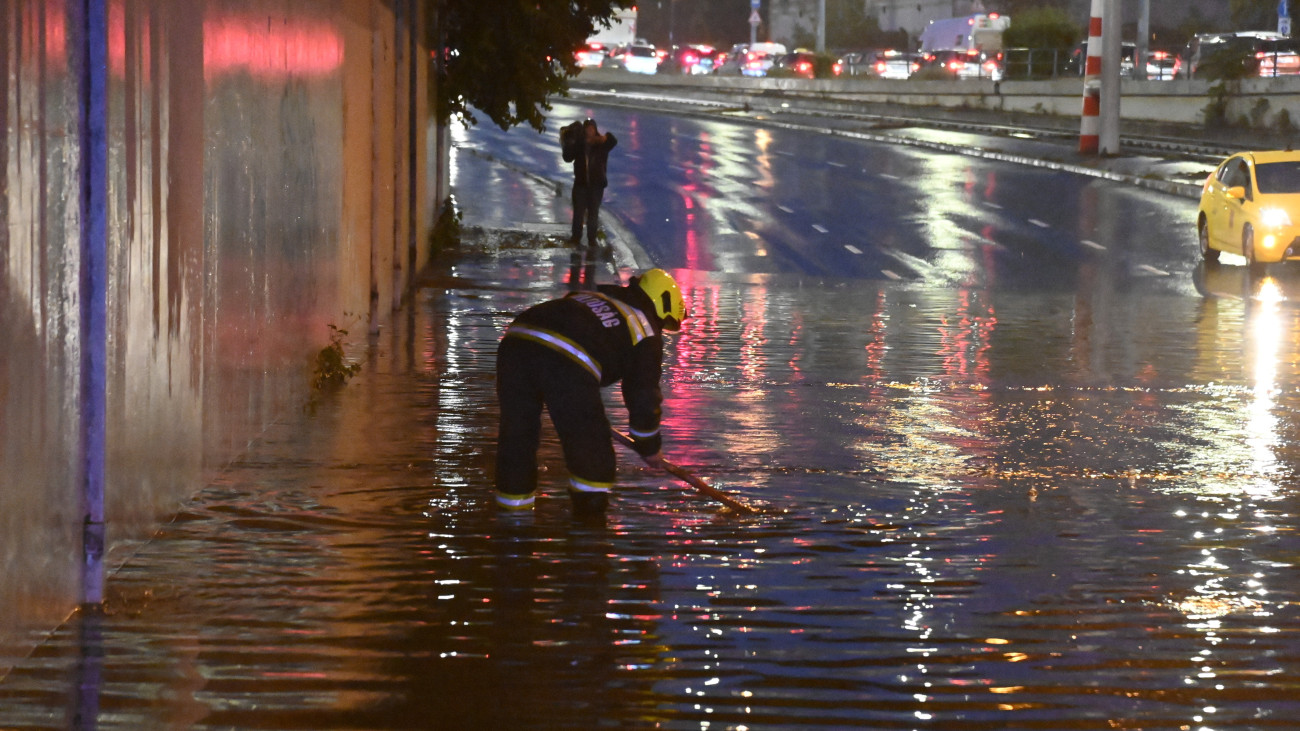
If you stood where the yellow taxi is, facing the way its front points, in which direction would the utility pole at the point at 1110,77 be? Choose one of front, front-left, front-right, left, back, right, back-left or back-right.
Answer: back-left

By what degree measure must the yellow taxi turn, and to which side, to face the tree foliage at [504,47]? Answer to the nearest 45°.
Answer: approximately 135° to its right

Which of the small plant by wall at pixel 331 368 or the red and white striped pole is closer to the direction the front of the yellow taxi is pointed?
the small plant by wall

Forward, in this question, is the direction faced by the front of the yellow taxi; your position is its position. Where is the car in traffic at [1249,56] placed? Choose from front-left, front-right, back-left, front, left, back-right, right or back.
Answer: back-left

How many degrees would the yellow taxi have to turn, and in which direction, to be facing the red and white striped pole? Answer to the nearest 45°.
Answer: approximately 135° to its left

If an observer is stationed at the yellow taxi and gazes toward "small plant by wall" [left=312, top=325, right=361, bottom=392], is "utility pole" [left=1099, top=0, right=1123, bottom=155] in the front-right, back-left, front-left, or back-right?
back-right

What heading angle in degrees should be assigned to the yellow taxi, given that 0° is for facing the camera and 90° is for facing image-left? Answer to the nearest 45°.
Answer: approximately 315°

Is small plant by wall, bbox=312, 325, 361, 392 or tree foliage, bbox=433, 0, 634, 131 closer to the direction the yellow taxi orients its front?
the small plant by wall

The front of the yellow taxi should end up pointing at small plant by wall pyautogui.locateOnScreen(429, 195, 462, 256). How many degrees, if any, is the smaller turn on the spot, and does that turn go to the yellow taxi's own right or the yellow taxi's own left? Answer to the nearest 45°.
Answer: approximately 135° to the yellow taxi's own right

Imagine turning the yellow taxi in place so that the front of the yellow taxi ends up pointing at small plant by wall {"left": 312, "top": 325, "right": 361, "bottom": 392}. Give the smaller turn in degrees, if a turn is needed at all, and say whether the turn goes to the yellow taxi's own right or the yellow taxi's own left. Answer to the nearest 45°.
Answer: approximately 90° to the yellow taxi's own right

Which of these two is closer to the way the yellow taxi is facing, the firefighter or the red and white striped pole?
the firefighter

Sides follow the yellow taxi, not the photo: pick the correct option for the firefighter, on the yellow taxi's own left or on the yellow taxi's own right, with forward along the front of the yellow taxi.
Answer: on the yellow taxi's own right

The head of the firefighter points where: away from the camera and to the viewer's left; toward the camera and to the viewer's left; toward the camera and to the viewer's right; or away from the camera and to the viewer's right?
away from the camera and to the viewer's right
